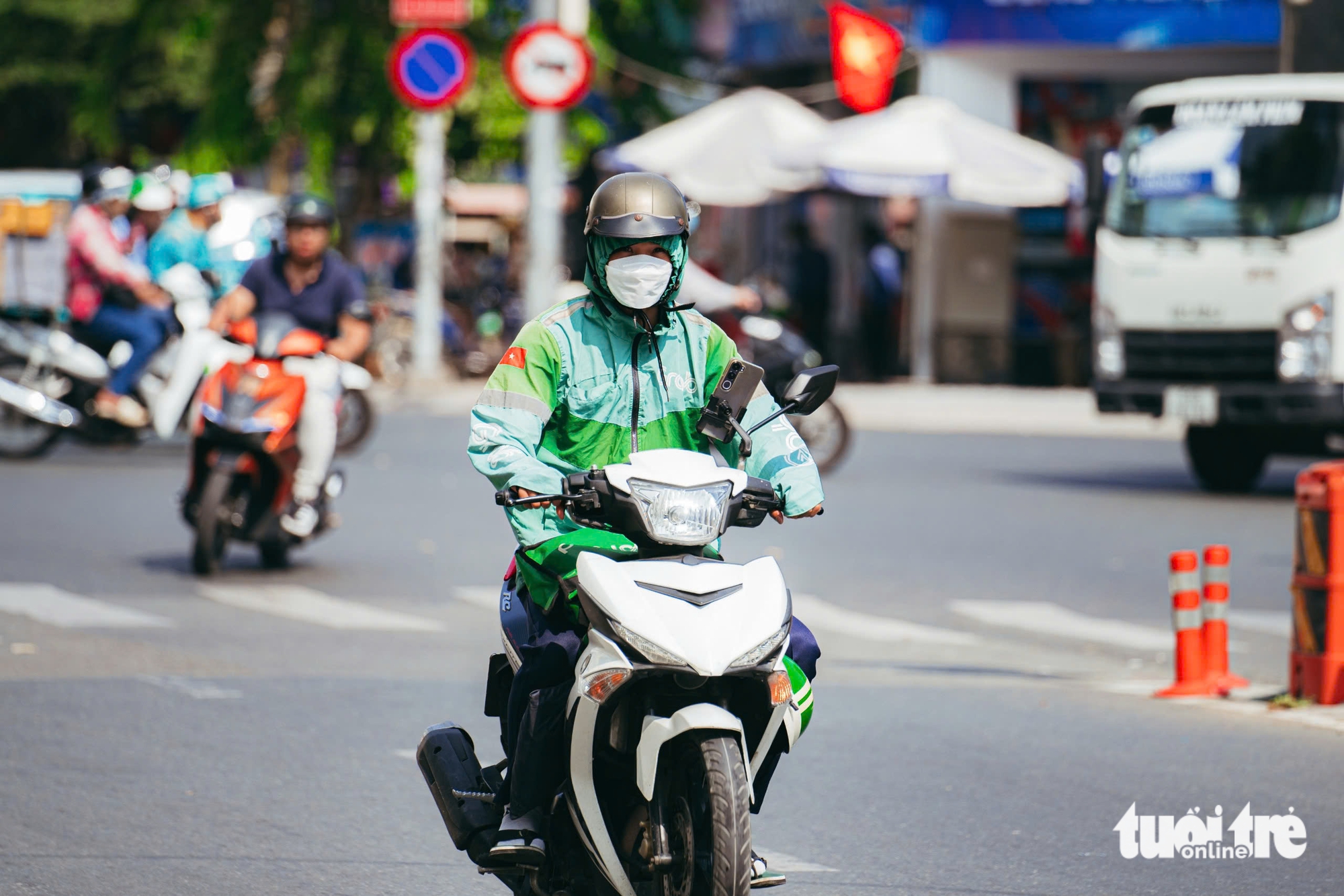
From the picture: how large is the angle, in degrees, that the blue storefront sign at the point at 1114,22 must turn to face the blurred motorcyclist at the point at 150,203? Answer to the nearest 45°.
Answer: approximately 45° to its right

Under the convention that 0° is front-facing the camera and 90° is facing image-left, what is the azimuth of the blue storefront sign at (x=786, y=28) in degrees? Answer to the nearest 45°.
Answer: approximately 0°

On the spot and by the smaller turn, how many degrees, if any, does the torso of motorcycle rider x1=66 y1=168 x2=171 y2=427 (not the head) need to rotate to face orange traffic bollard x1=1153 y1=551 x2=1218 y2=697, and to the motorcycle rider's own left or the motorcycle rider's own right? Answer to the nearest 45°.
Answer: approximately 45° to the motorcycle rider's own right

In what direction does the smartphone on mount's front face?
away from the camera

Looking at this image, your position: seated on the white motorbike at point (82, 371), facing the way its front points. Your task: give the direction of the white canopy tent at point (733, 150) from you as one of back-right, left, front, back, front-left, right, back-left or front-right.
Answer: front-left

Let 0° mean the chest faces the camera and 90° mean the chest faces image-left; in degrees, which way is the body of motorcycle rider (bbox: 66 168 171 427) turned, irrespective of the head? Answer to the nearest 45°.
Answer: approximately 270°

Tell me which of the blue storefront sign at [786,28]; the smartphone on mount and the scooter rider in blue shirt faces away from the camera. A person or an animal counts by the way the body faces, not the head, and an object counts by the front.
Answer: the smartphone on mount

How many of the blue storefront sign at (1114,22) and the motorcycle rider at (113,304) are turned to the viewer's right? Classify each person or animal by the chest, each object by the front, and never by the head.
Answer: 1

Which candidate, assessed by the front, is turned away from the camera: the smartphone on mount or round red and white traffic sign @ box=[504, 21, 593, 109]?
the smartphone on mount

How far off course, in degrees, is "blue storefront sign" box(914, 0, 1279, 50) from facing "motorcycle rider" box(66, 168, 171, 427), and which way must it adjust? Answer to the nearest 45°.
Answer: approximately 45° to its right
